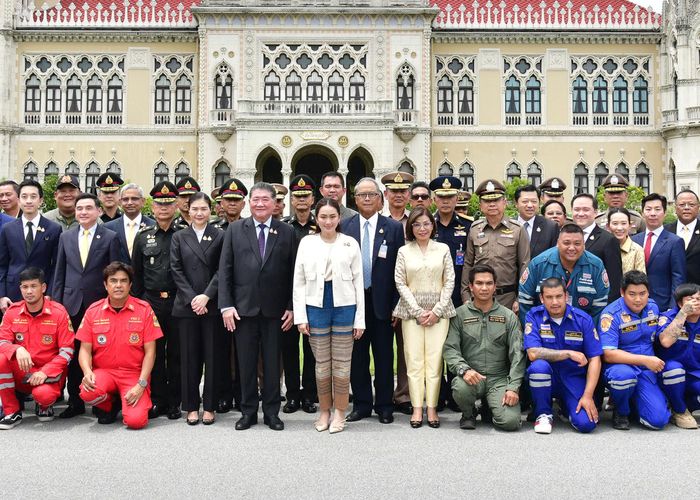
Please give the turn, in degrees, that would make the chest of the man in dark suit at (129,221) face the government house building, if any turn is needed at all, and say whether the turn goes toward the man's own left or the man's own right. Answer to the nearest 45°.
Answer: approximately 135° to the man's own left

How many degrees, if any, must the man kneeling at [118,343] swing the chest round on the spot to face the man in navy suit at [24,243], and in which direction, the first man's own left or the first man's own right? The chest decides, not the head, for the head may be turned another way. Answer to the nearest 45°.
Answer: approximately 135° to the first man's own right

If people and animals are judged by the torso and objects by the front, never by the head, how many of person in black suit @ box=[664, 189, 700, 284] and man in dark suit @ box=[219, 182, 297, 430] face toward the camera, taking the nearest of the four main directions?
2

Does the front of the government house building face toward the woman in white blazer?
yes

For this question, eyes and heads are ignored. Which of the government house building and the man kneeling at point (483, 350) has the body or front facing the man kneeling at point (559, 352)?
the government house building

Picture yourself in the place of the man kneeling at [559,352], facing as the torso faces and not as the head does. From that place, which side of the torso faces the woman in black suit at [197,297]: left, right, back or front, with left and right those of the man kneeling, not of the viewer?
right

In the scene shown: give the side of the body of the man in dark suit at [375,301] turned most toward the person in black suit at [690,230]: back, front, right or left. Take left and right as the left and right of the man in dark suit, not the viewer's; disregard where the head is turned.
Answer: left

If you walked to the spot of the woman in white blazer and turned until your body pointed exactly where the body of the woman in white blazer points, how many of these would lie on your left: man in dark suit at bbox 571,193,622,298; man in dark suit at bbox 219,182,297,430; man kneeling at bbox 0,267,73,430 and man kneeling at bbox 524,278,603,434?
2

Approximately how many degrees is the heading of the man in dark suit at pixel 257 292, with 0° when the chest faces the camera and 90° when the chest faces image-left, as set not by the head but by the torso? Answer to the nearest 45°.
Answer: approximately 0°
